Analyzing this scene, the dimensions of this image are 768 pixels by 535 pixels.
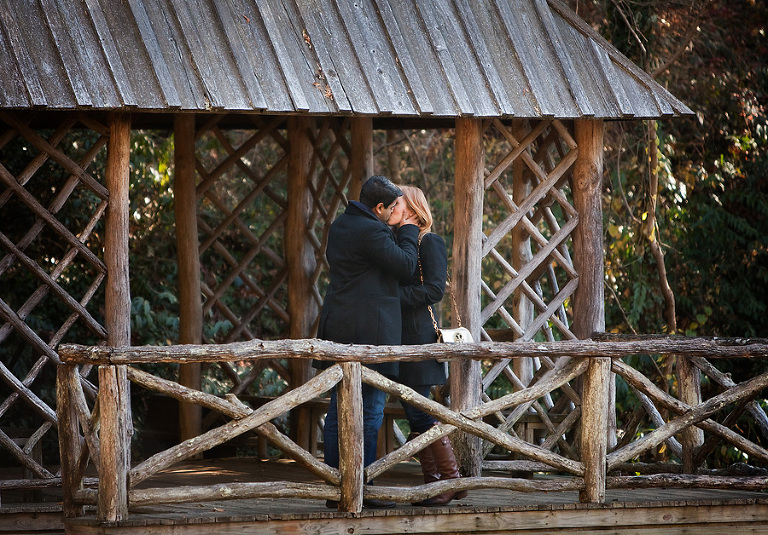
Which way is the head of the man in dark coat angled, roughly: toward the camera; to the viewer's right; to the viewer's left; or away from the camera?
to the viewer's right

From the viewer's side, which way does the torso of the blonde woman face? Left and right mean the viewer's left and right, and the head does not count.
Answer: facing to the left of the viewer
